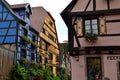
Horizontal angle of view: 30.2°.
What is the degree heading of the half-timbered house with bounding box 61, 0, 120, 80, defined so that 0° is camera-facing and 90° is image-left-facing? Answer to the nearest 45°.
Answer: approximately 0°
